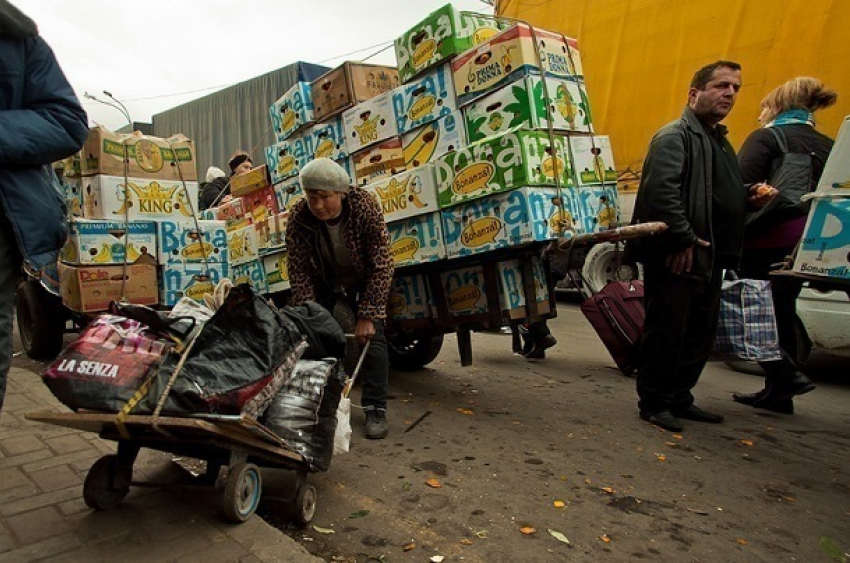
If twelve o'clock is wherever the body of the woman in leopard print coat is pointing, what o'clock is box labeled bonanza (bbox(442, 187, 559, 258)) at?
The box labeled bonanza is roughly at 8 o'clock from the woman in leopard print coat.

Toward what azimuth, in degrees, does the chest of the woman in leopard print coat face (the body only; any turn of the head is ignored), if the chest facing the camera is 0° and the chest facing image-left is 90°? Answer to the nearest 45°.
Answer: approximately 45°

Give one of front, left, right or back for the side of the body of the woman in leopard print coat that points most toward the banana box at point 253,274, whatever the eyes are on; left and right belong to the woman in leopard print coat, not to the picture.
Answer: right

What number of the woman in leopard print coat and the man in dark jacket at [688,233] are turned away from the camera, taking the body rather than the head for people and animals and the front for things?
0

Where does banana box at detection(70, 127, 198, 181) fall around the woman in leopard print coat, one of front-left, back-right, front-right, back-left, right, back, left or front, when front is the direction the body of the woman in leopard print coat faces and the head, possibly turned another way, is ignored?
right
